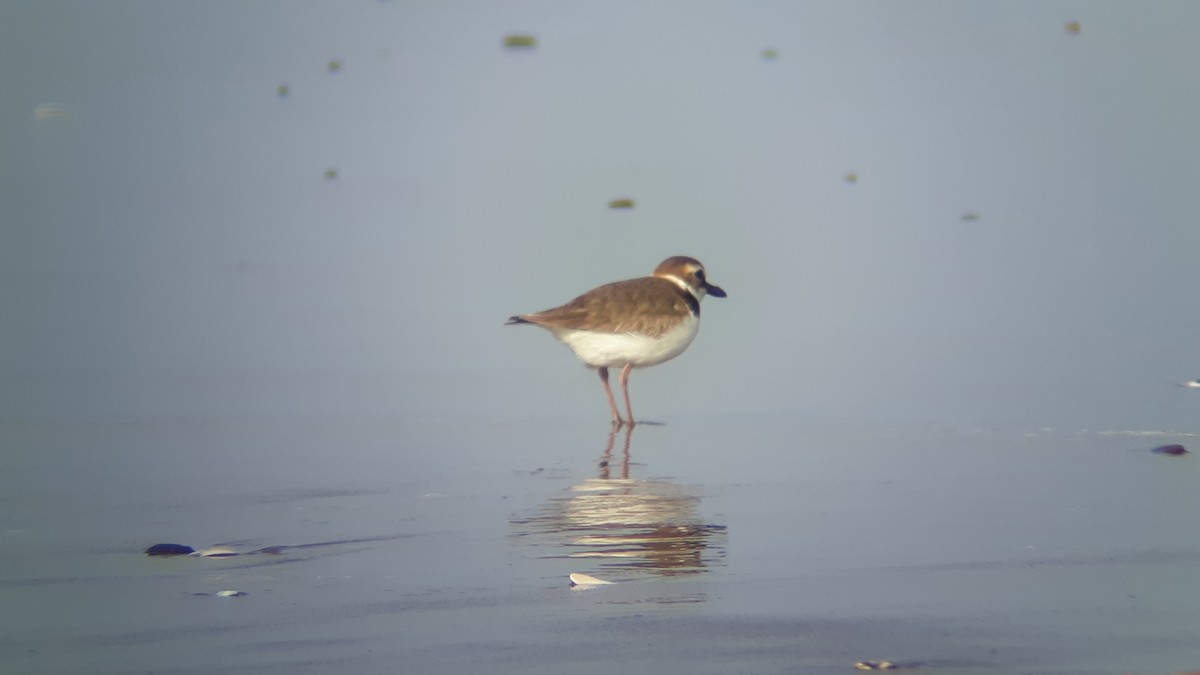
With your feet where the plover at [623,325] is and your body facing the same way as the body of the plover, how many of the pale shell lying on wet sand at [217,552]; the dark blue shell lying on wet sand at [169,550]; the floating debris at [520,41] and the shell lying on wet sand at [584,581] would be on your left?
1

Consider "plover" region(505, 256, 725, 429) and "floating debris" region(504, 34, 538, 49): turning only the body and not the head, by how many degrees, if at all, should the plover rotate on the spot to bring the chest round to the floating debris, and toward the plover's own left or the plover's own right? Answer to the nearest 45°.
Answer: approximately 90° to the plover's own left

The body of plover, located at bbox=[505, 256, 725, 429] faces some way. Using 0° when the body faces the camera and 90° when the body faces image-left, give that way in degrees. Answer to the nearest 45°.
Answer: approximately 270°

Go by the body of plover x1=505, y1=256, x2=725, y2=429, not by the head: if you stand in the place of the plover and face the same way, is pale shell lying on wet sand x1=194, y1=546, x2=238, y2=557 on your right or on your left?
on your right

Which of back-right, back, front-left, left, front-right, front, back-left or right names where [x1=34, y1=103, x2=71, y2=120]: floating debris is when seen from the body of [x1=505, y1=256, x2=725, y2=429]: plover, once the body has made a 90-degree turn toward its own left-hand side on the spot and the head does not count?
front-left

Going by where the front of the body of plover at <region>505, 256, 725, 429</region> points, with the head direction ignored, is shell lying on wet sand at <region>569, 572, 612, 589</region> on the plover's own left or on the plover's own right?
on the plover's own right
